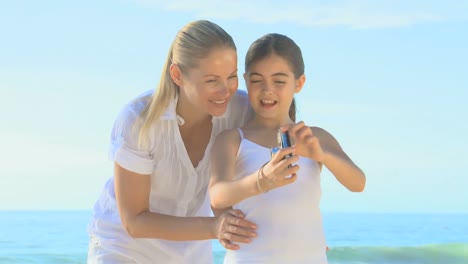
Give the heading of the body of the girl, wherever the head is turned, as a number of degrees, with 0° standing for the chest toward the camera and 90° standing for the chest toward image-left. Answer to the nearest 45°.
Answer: approximately 0°

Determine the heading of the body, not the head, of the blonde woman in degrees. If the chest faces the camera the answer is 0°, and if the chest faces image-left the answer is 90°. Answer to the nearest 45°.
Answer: approximately 315°

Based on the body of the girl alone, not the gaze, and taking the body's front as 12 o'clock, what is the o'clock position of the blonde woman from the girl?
The blonde woman is roughly at 4 o'clock from the girl.
